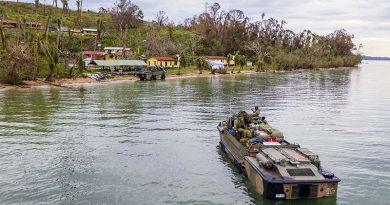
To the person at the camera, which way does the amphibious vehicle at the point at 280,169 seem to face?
facing away from the viewer and to the left of the viewer
